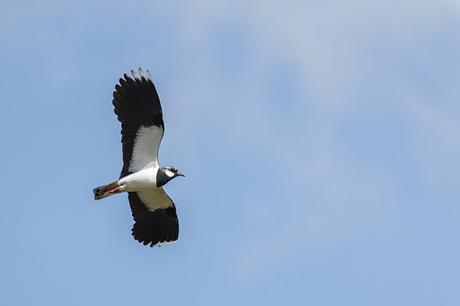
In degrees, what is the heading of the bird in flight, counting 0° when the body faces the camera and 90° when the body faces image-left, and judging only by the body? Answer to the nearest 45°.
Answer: approximately 270°
